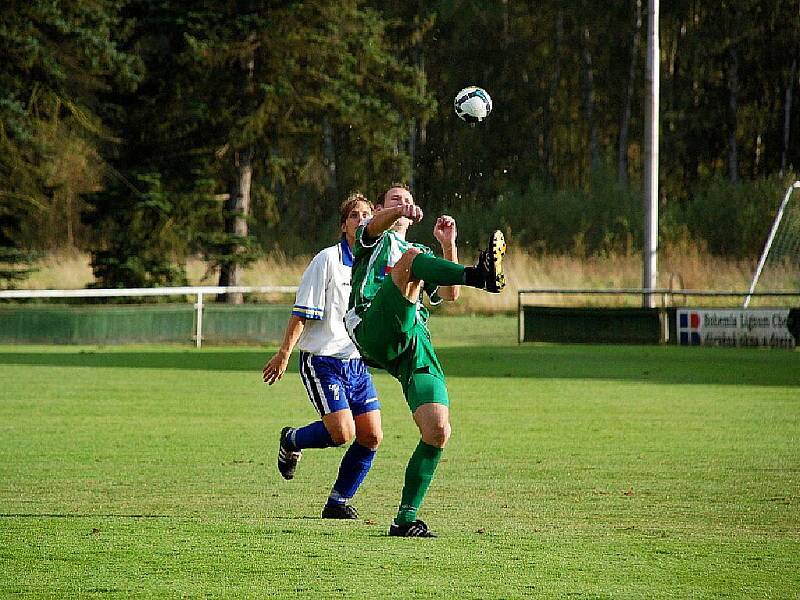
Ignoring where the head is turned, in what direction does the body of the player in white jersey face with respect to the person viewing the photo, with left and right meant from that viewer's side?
facing the viewer and to the right of the viewer

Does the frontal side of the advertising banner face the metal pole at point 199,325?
no

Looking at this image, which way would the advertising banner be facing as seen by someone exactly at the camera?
facing the viewer

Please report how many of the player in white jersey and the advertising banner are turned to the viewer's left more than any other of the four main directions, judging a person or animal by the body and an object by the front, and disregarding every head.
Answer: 0

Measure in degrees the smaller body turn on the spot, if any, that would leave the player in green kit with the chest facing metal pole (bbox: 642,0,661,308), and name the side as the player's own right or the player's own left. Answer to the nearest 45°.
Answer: approximately 135° to the player's own left

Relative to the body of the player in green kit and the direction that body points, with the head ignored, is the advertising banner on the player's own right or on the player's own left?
on the player's own left

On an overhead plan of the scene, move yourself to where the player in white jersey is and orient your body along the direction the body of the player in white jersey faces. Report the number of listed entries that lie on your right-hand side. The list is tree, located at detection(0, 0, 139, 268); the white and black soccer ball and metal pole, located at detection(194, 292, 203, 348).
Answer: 0

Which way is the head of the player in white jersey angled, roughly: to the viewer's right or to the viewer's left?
to the viewer's right

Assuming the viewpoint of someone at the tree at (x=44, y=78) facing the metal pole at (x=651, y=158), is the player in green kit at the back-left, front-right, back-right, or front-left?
front-right

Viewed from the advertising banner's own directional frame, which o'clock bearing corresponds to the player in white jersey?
The player in white jersey is roughly at 12 o'clock from the advertising banner.

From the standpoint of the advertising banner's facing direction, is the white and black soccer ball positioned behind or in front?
in front

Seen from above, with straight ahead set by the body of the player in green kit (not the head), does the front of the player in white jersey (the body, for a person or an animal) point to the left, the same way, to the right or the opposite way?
the same way

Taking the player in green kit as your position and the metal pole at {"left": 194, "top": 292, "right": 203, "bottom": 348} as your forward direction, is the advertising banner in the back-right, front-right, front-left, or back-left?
front-right

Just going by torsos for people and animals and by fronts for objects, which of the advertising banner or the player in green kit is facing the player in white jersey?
the advertising banner

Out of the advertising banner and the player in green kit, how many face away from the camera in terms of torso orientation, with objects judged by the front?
0

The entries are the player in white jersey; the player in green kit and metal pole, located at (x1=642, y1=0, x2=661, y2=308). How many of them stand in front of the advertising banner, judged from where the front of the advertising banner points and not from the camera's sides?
2

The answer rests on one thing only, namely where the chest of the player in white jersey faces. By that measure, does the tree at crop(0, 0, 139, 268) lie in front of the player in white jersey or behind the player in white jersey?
behind
